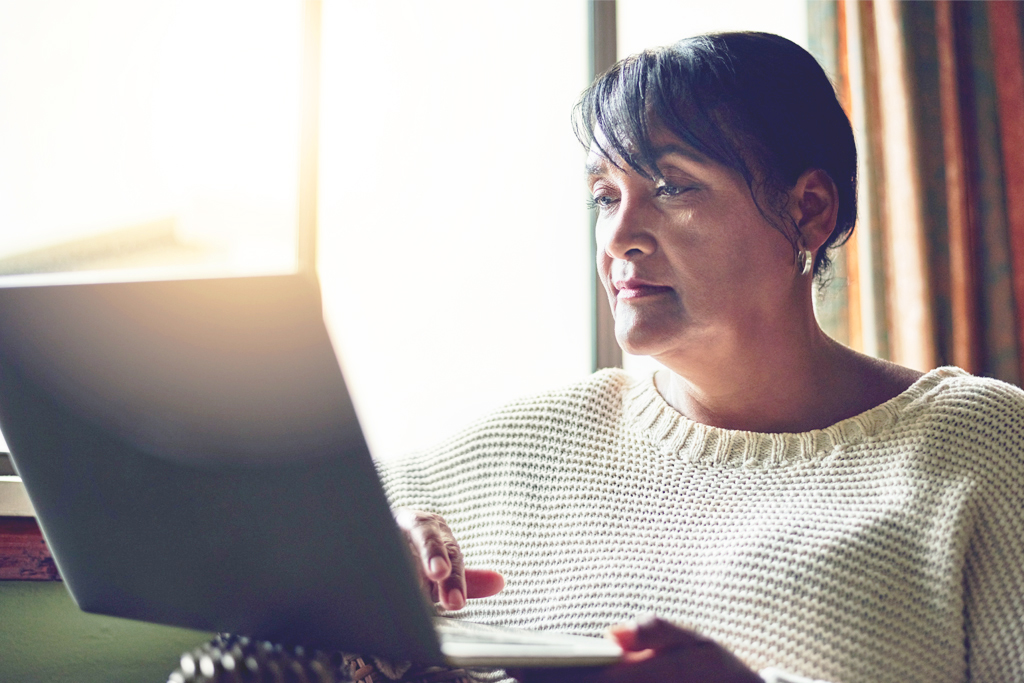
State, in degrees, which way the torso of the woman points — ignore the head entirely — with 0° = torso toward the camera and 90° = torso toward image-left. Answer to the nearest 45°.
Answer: approximately 45°

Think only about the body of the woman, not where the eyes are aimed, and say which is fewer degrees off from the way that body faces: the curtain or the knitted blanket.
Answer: the knitted blanket

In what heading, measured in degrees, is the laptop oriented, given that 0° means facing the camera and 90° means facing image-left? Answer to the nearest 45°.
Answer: approximately 225°

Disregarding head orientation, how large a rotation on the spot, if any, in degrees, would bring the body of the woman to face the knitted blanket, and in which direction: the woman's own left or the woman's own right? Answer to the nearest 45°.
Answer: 0° — they already face it

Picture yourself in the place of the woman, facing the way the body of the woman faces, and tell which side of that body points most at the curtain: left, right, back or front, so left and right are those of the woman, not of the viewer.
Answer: back
